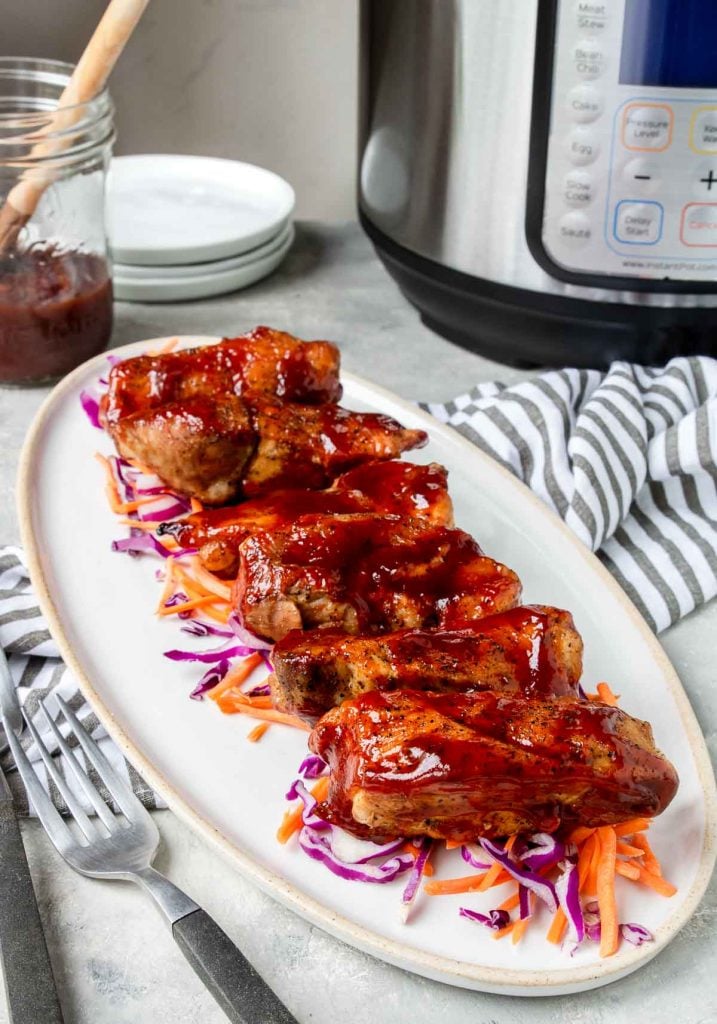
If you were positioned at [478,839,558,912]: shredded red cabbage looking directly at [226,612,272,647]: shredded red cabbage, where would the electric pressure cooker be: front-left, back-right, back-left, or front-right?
front-right

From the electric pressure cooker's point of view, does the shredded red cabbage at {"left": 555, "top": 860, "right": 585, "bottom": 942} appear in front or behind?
in front

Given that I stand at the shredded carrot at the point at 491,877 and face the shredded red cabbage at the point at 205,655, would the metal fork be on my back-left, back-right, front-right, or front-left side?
front-left

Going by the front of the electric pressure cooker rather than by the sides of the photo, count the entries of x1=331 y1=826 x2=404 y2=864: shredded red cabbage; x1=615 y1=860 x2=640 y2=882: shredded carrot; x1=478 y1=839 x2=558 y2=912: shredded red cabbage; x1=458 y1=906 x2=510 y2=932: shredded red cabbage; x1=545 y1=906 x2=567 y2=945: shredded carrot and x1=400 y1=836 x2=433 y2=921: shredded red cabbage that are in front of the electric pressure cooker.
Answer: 6

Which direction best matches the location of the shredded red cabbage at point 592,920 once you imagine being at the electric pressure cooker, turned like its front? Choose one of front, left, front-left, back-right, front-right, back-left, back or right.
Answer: front

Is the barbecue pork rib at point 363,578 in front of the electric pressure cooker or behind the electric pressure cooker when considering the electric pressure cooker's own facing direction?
in front

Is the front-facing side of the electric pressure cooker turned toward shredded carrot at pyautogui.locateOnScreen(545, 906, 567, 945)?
yes

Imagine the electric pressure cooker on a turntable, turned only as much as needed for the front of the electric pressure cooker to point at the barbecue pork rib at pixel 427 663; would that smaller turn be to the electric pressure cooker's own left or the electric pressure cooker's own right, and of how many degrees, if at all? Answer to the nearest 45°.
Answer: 0° — it already faces it

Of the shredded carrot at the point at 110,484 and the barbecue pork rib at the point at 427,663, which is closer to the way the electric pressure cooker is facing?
the barbecue pork rib

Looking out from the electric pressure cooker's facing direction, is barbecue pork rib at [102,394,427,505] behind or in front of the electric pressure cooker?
in front

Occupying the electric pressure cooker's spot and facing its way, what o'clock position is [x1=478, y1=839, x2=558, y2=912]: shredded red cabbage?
The shredded red cabbage is roughly at 12 o'clock from the electric pressure cooker.

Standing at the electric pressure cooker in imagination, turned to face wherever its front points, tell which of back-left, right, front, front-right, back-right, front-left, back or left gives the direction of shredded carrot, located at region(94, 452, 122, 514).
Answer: front-right

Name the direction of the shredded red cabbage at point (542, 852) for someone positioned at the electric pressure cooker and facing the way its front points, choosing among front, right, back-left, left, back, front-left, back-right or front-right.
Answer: front

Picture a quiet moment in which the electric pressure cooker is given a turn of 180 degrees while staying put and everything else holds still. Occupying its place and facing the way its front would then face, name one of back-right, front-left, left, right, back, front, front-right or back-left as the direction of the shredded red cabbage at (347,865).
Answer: back

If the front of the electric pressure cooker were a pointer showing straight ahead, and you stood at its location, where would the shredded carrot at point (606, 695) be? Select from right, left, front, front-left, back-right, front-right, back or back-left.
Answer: front

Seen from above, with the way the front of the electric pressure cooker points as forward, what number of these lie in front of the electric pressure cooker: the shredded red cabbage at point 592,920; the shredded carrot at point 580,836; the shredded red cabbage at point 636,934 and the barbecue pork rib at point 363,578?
4

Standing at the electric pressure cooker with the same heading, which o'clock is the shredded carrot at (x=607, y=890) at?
The shredded carrot is roughly at 12 o'clock from the electric pressure cooker.

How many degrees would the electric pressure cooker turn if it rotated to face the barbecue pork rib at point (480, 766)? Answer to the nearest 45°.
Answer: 0° — it already faces it

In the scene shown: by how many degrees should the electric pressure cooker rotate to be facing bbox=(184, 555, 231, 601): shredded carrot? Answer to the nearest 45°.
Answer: approximately 45° to its right

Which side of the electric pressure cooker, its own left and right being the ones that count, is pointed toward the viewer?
front

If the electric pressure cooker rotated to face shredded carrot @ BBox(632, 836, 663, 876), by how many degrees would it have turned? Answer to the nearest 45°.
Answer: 0° — it already faces it
